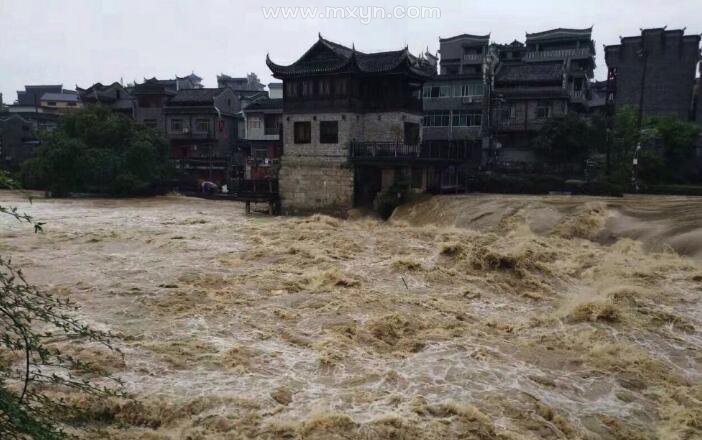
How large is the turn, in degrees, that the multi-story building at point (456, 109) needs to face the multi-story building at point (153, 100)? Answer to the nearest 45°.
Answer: approximately 90° to its right

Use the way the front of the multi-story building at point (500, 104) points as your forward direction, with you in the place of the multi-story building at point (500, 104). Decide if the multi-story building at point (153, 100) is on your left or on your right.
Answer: on your right

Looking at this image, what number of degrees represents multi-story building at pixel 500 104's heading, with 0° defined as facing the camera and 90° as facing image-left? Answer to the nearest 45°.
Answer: approximately 0°

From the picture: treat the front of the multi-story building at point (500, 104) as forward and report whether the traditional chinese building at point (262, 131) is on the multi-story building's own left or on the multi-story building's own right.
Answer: on the multi-story building's own right

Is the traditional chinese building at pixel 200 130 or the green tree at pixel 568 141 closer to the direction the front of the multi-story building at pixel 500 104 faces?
the green tree

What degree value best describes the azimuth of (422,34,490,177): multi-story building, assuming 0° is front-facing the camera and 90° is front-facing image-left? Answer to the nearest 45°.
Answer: approximately 0°

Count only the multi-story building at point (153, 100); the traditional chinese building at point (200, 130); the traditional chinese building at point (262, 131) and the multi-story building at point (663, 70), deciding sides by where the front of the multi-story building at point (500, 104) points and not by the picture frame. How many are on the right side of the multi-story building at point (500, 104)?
3

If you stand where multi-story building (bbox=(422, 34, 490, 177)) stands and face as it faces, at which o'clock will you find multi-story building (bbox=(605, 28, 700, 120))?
multi-story building (bbox=(605, 28, 700, 120)) is roughly at 9 o'clock from multi-story building (bbox=(422, 34, 490, 177)).

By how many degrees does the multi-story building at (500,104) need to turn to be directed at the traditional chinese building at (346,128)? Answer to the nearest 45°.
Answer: approximately 45° to its right

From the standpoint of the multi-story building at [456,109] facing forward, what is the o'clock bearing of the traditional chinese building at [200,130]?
The traditional chinese building is roughly at 3 o'clock from the multi-story building.

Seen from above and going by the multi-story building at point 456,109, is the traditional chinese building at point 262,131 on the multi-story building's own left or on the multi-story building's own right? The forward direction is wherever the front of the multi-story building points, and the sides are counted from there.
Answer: on the multi-story building's own right

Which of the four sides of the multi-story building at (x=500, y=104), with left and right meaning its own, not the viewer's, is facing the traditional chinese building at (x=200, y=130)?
right
